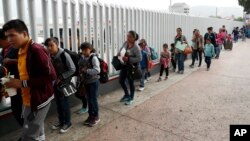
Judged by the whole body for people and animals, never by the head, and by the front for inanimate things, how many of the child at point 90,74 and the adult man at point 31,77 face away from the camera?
0

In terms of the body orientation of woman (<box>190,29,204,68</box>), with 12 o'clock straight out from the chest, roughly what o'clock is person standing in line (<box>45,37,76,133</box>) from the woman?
The person standing in line is roughly at 11 o'clock from the woman.

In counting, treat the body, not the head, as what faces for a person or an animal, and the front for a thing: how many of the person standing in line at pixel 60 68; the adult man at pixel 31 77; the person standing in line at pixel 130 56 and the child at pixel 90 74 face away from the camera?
0

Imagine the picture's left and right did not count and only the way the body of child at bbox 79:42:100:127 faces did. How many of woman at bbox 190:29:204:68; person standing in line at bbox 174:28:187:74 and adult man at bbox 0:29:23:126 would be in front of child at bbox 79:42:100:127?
1

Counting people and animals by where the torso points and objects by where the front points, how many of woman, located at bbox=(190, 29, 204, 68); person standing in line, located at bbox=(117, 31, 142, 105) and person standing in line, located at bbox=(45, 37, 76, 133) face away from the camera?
0

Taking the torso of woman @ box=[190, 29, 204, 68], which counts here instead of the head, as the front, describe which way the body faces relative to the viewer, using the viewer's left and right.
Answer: facing the viewer and to the left of the viewer

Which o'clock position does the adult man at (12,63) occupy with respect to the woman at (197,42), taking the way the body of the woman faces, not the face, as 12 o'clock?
The adult man is roughly at 11 o'clock from the woman.

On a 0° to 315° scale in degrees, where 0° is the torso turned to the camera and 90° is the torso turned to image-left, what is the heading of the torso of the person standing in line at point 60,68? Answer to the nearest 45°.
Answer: approximately 45°

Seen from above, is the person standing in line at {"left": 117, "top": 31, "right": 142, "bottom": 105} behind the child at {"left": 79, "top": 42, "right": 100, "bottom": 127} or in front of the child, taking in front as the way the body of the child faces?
behind

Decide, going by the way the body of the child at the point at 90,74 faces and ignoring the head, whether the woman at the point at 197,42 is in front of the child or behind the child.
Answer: behind

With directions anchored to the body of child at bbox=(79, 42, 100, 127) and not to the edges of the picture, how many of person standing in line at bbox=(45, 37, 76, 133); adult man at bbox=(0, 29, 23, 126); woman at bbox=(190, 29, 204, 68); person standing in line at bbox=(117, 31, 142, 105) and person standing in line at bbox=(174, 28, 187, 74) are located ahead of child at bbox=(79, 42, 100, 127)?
2

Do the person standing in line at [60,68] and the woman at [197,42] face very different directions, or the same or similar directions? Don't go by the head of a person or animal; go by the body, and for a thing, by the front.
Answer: same or similar directions

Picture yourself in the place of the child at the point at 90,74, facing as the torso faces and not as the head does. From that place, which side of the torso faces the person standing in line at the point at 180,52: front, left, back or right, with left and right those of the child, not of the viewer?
back
